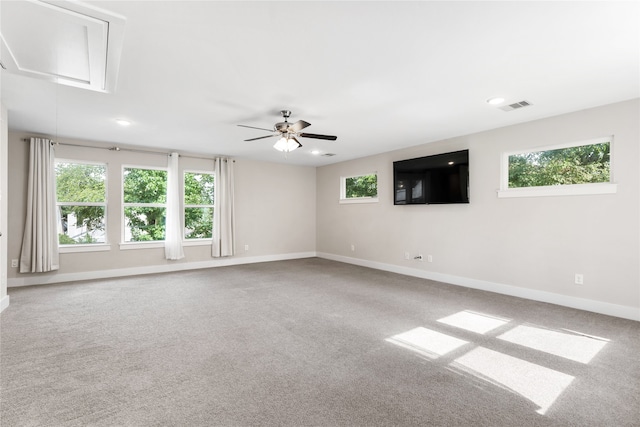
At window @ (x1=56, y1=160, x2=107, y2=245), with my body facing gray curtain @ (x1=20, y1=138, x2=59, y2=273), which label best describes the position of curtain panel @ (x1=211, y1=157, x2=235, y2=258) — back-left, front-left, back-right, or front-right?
back-left

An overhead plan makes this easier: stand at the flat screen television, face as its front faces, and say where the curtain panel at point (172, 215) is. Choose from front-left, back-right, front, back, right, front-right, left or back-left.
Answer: front-right

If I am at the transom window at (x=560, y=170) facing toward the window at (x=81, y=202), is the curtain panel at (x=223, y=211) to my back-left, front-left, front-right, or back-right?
front-right

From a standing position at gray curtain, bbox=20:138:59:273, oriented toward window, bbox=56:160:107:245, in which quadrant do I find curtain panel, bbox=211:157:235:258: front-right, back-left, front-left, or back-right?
front-right

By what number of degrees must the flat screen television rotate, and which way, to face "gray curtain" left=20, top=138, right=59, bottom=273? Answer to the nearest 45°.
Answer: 0° — it already faces it

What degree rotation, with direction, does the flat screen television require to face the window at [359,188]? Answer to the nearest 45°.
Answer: approximately 90° to its right

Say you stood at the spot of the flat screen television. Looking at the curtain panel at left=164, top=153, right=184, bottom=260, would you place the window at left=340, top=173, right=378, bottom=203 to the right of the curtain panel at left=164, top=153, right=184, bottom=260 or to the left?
right

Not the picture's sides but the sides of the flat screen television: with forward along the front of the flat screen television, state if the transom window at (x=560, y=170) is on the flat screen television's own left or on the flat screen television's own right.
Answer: on the flat screen television's own left

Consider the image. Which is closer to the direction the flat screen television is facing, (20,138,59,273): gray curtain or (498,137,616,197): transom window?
the gray curtain

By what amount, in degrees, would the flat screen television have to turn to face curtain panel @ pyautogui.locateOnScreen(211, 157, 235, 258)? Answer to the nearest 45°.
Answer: approximately 45° to its right

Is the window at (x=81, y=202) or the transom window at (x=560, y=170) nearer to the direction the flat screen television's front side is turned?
the window

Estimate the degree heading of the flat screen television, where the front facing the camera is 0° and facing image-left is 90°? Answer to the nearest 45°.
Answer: approximately 45°

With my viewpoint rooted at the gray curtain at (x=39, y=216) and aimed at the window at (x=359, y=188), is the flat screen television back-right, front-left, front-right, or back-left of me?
front-right

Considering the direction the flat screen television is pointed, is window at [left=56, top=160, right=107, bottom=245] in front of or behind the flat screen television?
in front

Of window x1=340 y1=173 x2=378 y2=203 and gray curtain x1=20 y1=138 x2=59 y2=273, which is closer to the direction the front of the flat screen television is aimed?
the gray curtain
